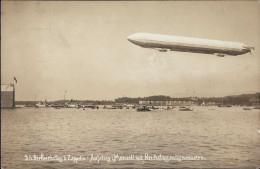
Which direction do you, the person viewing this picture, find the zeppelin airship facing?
facing to the left of the viewer
